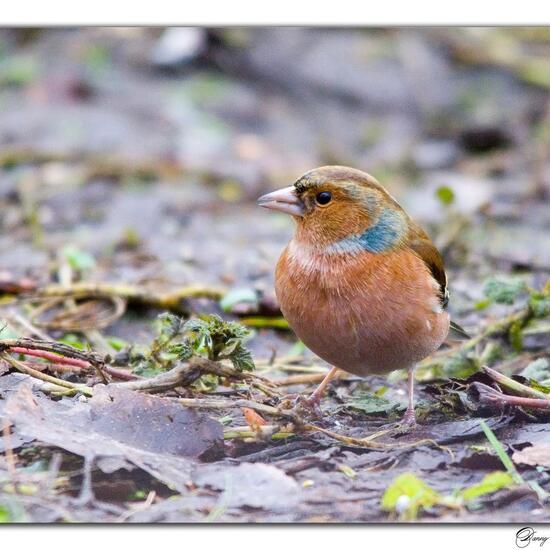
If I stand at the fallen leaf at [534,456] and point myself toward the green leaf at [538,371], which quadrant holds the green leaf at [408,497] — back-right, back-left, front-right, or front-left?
back-left

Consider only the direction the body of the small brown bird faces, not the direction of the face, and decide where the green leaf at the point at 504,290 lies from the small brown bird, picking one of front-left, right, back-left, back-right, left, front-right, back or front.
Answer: back

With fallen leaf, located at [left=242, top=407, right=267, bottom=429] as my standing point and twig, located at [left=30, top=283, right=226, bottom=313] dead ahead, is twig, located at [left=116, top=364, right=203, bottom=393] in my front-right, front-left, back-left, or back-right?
front-left

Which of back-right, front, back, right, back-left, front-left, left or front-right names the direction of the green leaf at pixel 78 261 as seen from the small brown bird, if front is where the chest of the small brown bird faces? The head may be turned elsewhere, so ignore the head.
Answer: right

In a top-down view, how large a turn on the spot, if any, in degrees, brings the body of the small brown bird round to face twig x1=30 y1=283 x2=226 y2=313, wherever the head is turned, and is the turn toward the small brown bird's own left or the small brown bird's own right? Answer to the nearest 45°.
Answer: approximately 90° to the small brown bird's own right

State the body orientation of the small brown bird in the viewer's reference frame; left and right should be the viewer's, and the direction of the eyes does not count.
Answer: facing the viewer and to the left of the viewer

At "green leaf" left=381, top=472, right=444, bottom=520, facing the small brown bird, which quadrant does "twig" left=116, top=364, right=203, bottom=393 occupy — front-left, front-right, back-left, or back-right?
front-left

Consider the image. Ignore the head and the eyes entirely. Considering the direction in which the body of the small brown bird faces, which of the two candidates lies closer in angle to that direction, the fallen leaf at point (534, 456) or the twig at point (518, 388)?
the fallen leaf

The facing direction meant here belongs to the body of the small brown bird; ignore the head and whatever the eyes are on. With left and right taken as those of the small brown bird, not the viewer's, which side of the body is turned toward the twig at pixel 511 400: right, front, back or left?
left

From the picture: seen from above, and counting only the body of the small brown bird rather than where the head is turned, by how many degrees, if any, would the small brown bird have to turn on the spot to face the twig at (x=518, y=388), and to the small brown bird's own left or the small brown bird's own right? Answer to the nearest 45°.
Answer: approximately 135° to the small brown bird's own left

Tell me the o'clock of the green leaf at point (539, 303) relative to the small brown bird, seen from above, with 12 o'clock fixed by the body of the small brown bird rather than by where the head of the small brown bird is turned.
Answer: The green leaf is roughly at 6 o'clock from the small brown bird.

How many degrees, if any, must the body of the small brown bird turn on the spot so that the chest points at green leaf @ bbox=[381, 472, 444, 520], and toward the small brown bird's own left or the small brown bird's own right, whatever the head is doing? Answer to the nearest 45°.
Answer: approximately 45° to the small brown bird's own left

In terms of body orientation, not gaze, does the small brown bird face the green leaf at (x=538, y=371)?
no

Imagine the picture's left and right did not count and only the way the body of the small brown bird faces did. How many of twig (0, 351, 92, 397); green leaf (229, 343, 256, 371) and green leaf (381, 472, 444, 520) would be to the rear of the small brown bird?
0

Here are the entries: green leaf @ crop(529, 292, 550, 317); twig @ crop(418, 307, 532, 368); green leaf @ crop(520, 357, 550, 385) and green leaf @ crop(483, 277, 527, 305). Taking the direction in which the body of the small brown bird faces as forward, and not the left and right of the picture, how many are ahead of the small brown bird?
0

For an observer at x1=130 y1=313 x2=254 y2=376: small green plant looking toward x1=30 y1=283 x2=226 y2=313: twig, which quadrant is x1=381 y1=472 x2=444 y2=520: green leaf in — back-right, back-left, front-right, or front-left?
back-right

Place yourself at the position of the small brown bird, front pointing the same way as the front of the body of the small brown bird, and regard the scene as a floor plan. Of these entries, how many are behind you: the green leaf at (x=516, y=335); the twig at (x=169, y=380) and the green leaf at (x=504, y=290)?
2
